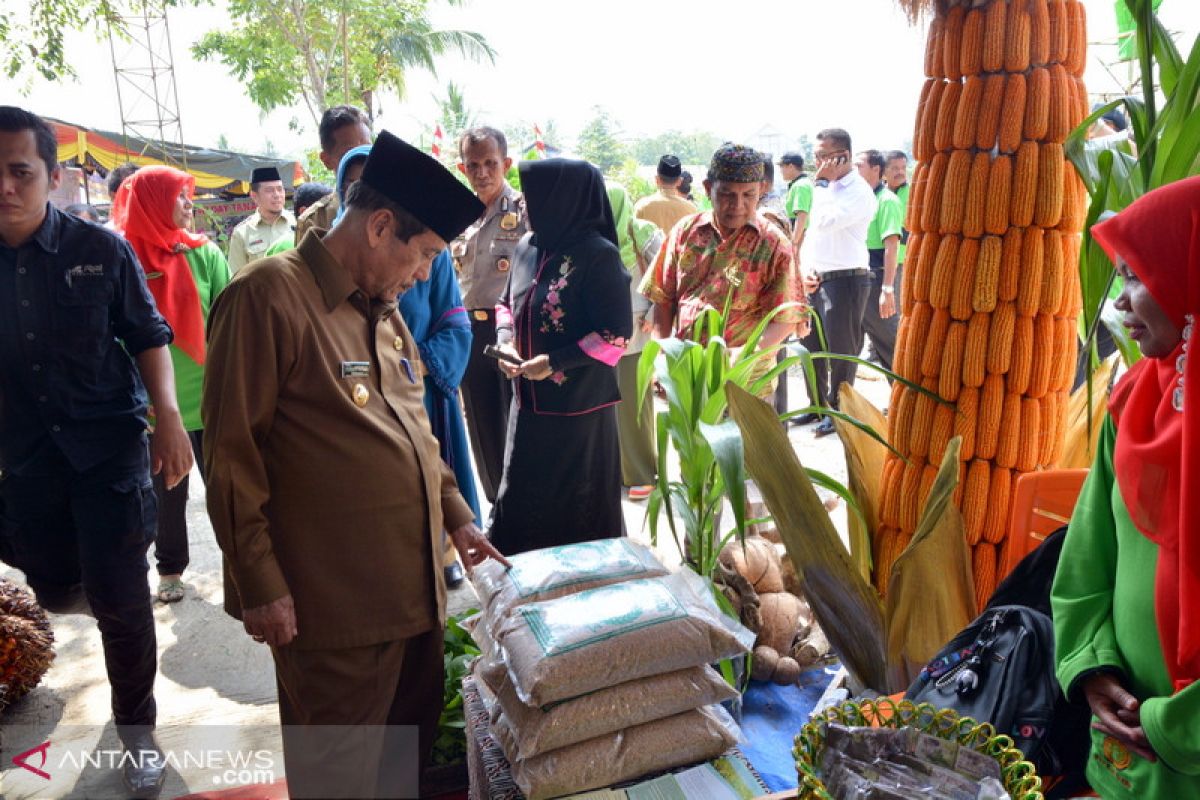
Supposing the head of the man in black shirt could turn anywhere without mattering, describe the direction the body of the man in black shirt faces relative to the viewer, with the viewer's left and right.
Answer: facing the viewer

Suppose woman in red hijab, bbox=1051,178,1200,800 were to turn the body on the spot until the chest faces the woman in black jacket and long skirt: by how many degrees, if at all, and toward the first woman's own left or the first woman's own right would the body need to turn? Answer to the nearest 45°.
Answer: approximately 90° to the first woman's own right

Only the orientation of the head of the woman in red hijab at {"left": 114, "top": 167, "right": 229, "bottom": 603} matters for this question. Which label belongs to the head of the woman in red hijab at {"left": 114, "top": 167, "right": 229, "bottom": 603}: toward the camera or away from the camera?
toward the camera

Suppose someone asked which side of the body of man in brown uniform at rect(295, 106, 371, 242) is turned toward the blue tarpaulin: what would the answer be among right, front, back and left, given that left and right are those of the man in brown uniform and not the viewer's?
front

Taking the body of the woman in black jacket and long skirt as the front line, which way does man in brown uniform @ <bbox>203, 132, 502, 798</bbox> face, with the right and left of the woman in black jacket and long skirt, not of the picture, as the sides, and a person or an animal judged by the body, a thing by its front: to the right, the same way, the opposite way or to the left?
to the left

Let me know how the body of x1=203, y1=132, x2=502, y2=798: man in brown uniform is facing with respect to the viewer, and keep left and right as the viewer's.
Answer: facing the viewer and to the right of the viewer
